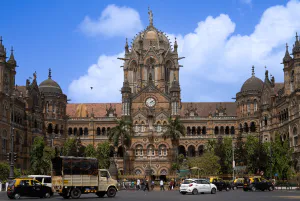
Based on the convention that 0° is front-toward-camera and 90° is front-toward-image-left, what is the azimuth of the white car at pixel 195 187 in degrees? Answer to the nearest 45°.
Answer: approximately 225°

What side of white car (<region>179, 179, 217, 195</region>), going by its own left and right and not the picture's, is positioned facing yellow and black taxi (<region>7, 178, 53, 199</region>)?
back
